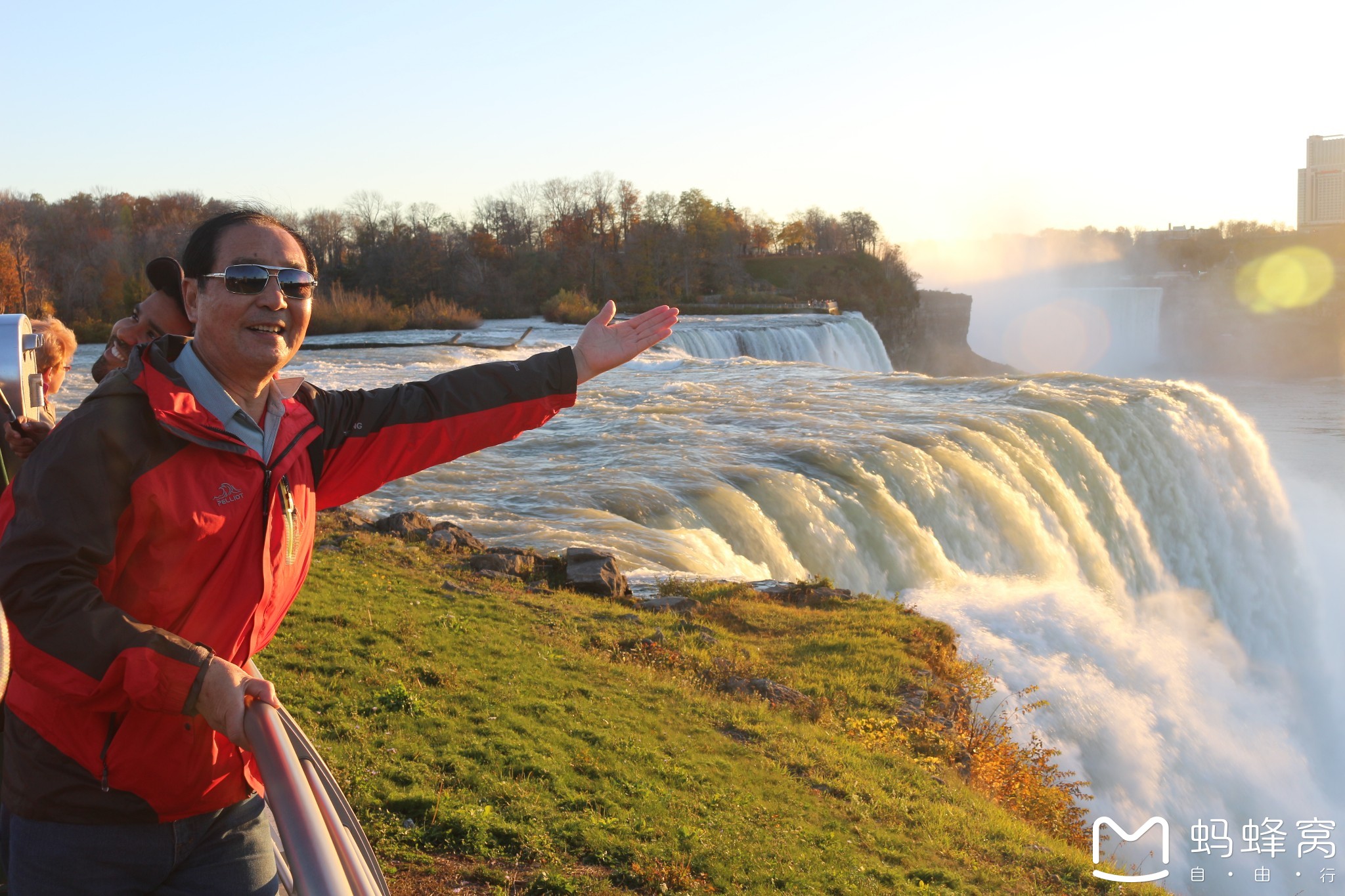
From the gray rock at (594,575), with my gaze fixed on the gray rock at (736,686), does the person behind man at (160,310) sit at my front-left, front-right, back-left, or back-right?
front-right

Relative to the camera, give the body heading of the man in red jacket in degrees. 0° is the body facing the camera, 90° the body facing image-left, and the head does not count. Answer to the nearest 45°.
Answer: approximately 315°

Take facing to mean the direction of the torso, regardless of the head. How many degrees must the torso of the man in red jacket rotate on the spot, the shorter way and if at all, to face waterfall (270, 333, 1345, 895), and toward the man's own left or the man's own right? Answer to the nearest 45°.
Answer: approximately 90° to the man's own left

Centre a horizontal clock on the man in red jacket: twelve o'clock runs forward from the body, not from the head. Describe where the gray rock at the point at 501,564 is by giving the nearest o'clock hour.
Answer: The gray rock is roughly at 8 o'clock from the man in red jacket.

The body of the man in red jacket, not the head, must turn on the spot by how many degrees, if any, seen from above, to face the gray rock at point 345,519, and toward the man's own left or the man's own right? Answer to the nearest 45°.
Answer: approximately 135° to the man's own left

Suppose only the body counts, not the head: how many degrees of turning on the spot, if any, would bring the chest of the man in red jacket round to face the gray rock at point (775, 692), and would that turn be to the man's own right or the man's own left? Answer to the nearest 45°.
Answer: approximately 90° to the man's own left

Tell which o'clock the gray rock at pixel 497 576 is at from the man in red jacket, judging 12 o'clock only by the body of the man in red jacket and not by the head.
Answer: The gray rock is roughly at 8 o'clock from the man in red jacket.
